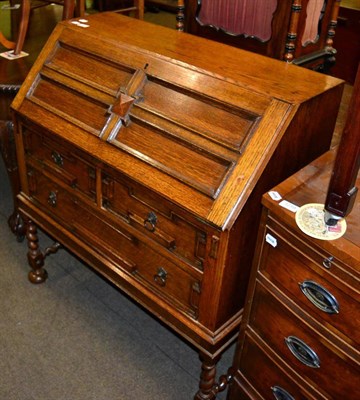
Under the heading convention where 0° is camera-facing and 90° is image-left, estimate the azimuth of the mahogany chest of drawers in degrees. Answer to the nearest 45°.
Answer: approximately 45°

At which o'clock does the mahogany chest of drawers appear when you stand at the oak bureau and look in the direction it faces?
The mahogany chest of drawers is roughly at 9 o'clock from the oak bureau.

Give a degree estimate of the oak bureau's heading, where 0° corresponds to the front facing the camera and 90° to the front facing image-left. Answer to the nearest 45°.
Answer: approximately 45°

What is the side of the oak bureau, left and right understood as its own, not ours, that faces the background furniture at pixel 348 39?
back

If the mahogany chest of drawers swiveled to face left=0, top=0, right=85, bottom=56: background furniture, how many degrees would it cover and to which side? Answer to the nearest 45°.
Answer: approximately 90° to its right

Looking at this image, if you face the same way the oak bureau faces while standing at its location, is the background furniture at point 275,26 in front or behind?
behind

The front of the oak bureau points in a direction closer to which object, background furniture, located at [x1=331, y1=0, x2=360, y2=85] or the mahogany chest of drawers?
the mahogany chest of drawers

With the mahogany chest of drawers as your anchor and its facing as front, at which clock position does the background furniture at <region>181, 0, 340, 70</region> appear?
The background furniture is roughly at 4 o'clock from the mahogany chest of drawers.
